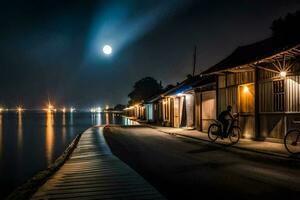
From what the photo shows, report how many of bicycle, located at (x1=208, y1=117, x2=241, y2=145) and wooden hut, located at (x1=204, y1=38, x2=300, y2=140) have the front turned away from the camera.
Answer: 0

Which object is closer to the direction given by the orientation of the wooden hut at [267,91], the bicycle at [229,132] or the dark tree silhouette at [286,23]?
the bicycle

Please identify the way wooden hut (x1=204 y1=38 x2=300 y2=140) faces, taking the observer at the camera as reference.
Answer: facing the viewer and to the left of the viewer

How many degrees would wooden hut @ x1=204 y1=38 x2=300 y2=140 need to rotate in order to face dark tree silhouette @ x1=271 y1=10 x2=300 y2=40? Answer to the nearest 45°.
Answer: approximately 135° to its right
